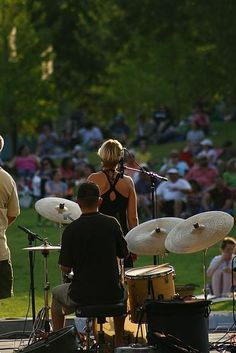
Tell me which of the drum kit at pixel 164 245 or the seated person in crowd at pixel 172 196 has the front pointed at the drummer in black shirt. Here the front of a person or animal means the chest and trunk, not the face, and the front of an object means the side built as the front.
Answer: the seated person in crowd

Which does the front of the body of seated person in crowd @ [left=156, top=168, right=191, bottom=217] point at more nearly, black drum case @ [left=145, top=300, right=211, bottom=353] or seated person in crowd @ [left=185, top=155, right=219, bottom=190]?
the black drum case

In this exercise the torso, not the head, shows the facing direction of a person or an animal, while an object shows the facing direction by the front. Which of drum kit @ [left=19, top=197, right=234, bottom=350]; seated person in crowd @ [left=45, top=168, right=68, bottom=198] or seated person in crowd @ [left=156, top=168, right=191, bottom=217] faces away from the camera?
the drum kit

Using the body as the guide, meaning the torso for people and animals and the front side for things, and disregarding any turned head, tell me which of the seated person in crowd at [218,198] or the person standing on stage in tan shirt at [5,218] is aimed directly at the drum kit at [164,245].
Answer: the seated person in crowd

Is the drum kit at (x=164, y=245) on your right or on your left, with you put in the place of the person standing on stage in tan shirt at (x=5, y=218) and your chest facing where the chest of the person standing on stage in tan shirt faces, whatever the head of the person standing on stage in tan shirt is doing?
on your right

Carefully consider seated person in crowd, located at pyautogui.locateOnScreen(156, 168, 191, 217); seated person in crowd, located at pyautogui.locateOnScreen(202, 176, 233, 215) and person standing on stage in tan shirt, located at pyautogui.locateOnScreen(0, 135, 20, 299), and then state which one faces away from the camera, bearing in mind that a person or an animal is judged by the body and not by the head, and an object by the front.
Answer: the person standing on stage in tan shirt

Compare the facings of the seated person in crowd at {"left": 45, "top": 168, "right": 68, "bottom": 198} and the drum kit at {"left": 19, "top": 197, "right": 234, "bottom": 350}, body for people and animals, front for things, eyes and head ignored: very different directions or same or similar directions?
very different directions

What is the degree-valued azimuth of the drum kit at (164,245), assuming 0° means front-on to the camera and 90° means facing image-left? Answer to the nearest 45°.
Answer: approximately 180°

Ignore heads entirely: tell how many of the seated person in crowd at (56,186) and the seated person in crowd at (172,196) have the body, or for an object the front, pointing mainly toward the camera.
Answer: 2

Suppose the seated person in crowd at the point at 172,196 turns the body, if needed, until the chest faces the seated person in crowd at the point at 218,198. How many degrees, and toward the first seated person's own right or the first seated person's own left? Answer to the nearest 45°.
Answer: approximately 90° to the first seated person's own left

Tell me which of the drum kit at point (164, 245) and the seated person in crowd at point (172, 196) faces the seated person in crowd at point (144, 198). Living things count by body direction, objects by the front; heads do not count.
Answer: the drum kit

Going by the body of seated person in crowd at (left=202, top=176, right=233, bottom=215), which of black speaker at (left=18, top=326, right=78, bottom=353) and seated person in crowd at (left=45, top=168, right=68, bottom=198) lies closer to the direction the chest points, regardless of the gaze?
the black speaker

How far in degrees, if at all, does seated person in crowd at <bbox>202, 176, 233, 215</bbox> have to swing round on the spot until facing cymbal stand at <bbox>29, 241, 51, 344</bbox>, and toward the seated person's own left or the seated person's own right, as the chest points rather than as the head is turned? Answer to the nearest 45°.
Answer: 0° — they already face it
